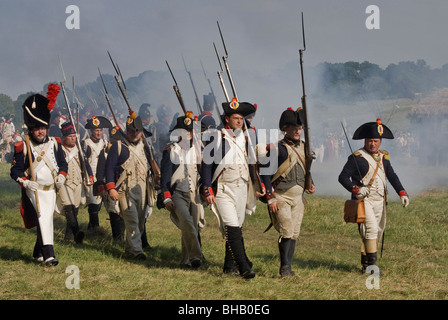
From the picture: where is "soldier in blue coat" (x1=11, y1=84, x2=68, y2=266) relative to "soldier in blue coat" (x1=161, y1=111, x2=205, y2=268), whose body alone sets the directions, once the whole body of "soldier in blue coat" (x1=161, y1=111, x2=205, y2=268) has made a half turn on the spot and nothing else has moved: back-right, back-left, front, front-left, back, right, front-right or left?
front-left

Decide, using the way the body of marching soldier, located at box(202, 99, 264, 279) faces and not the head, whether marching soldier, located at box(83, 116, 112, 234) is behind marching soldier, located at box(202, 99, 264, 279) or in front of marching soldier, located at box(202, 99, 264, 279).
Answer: behind

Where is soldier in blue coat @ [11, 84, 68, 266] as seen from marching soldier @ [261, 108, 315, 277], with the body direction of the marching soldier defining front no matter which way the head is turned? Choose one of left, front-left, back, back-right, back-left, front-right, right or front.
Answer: back-right

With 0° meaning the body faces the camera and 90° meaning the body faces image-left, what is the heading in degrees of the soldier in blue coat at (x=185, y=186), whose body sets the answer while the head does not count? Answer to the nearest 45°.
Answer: approximately 315°

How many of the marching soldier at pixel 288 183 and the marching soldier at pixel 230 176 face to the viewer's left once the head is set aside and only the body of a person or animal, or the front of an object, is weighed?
0
